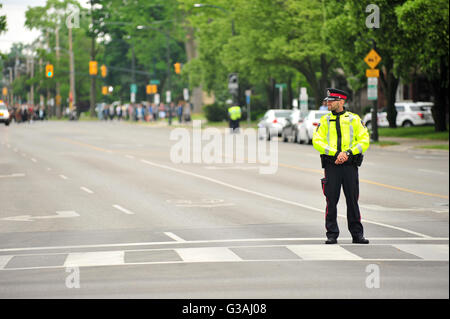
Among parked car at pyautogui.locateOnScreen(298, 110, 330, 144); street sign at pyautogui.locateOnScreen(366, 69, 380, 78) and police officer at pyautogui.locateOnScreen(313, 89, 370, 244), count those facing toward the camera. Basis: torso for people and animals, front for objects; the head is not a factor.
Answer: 2

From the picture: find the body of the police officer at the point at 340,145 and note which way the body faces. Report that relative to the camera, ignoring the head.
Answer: toward the camera

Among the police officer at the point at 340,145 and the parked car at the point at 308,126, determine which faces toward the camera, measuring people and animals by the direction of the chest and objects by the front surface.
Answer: the police officer

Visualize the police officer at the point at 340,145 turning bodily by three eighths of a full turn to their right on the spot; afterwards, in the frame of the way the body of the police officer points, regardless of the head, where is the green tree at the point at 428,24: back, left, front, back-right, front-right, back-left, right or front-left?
front-right

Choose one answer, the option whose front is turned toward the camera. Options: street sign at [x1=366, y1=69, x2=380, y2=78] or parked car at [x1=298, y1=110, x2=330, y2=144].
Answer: the street sign

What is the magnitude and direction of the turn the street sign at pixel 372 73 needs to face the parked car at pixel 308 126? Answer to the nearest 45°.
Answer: approximately 135° to its right

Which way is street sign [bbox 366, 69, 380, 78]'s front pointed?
toward the camera

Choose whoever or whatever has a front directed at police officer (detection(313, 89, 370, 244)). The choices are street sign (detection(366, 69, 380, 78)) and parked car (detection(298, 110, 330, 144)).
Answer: the street sign

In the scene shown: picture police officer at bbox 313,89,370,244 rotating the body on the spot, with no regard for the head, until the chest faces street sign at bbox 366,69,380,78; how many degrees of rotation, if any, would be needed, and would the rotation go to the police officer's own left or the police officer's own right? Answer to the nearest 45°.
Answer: approximately 180°

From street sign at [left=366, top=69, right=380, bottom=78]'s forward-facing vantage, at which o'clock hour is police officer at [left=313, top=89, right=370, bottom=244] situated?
The police officer is roughly at 12 o'clock from the street sign.

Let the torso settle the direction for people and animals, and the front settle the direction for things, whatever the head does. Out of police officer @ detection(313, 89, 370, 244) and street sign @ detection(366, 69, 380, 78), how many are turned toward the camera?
2

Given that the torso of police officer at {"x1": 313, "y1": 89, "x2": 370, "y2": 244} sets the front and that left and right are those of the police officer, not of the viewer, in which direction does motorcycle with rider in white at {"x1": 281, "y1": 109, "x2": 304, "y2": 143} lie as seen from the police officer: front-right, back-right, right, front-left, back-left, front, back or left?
back

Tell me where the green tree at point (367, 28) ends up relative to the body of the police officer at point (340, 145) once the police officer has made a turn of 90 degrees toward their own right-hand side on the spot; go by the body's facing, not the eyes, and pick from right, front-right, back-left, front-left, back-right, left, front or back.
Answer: right

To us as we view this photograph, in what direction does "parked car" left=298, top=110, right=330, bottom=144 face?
facing away from the viewer and to the left of the viewer
